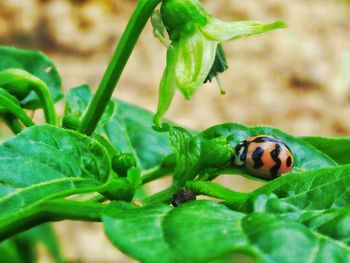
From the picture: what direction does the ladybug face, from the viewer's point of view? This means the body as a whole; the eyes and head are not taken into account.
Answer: to the viewer's left
